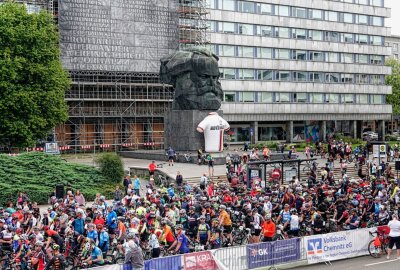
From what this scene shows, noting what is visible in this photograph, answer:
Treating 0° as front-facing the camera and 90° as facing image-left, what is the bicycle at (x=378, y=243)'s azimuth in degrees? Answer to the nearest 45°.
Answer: approximately 45°

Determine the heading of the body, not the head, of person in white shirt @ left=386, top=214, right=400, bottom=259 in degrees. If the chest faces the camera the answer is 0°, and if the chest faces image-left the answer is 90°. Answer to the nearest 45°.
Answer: approximately 135°

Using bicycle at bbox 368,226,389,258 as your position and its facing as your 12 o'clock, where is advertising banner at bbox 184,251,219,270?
The advertising banner is roughly at 12 o'clock from the bicycle.

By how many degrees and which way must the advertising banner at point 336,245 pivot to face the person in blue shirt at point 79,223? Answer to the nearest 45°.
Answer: approximately 90° to its right

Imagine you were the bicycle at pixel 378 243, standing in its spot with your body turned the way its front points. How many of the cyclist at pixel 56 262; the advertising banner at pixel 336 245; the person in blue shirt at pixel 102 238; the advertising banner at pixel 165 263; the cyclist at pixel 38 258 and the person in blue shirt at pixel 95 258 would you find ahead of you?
6

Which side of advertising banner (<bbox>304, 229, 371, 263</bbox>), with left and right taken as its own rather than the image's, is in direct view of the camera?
front

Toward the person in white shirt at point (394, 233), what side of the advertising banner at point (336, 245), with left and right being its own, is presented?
left
